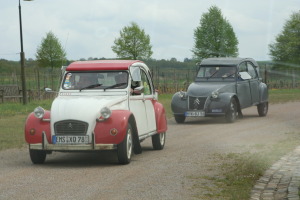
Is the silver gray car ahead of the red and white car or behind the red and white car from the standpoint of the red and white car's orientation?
behind

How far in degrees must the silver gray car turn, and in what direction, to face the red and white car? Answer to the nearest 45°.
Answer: approximately 45° to its left

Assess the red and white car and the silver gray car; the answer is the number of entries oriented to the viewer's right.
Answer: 0

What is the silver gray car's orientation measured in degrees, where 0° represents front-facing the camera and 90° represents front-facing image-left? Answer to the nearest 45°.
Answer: approximately 45°

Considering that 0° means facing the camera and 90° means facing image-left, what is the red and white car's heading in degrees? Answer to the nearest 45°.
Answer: approximately 45°
